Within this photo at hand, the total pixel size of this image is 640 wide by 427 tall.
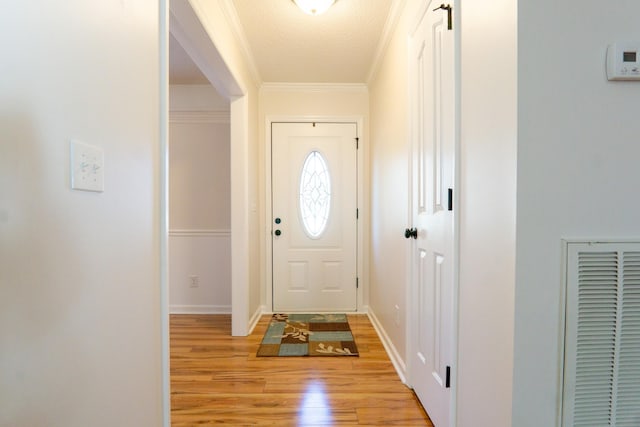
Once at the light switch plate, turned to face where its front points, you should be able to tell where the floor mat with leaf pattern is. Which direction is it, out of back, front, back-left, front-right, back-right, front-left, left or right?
left

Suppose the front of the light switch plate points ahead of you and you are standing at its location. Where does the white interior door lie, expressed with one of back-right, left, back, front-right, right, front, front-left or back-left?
front-left

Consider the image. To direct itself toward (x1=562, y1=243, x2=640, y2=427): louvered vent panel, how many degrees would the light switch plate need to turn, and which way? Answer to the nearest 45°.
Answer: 0° — it already faces it

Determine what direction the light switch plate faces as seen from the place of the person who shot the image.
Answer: facing the viewer and to the right of the viewer

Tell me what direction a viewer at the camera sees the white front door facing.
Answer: facing the viewer

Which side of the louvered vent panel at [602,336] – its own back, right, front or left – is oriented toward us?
front

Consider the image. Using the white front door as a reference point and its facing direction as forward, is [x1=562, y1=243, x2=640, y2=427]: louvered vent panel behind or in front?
in front

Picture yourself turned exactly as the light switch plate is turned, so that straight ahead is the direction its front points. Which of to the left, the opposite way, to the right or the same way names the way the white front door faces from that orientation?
to the right

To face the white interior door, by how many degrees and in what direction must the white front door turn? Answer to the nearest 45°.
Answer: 0° — it already faces it

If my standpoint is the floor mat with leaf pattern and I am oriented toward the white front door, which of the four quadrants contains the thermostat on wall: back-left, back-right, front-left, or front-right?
back-right

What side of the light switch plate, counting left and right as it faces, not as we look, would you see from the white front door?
left

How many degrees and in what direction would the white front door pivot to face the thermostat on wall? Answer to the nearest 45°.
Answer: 0° — it already faces it
